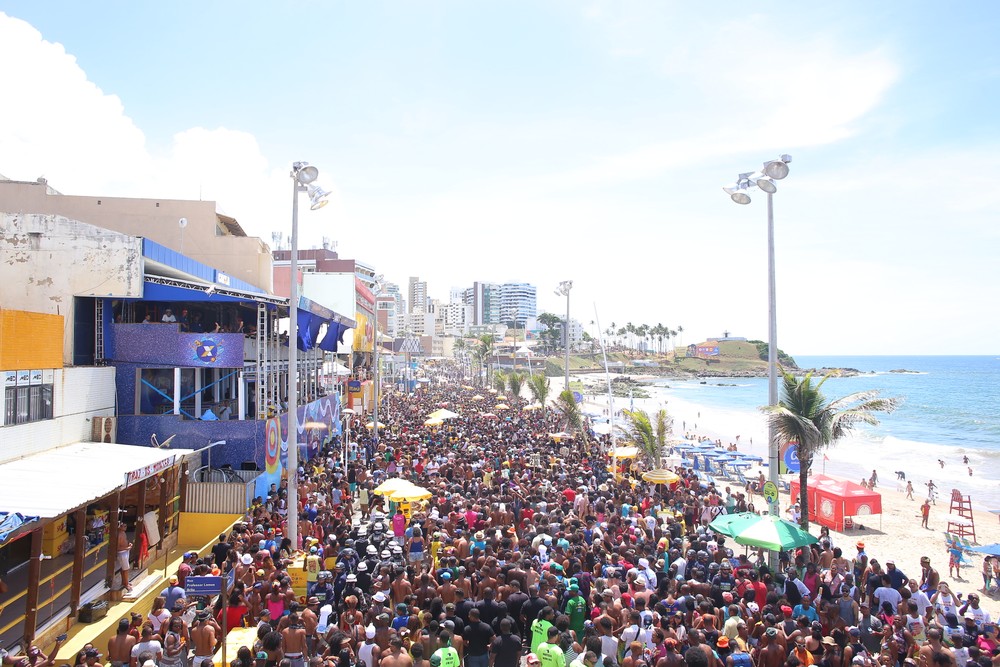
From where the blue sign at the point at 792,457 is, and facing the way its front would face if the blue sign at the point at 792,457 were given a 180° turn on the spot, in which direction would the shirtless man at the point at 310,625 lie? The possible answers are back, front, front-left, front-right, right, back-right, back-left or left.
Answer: back-left

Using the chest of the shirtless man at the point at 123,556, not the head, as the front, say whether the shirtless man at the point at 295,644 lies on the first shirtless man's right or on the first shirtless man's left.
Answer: on the first shirtless man's right

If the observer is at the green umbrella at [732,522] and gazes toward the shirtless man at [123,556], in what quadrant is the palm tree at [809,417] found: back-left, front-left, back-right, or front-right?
back-right

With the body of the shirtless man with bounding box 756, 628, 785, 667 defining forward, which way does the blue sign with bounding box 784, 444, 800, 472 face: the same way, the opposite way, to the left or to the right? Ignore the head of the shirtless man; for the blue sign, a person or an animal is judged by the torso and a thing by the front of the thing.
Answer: the opposite way

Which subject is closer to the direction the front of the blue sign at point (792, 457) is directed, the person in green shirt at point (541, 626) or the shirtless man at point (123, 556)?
the person in green shirt

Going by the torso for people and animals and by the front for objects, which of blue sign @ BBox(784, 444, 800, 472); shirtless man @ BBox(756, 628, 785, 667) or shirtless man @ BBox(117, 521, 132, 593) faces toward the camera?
the blue sign

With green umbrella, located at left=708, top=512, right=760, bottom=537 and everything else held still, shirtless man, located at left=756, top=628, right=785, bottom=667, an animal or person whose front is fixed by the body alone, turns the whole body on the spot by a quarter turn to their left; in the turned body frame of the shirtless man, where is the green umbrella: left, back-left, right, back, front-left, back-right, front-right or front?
right

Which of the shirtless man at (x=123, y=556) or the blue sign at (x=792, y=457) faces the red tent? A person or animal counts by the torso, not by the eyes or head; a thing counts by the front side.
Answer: the shirtless man

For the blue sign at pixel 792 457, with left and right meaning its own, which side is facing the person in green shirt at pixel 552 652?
front

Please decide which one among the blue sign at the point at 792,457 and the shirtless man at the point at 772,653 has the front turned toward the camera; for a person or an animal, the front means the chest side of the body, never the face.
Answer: the blue sign

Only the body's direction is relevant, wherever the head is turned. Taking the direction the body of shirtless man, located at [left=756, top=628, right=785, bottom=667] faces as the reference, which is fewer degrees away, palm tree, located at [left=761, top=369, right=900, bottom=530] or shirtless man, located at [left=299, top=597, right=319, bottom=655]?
the palm tree

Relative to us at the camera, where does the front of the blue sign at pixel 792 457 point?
facing the viewer

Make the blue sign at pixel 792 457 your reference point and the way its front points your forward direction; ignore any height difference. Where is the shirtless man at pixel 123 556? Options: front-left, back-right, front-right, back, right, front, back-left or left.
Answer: front-right

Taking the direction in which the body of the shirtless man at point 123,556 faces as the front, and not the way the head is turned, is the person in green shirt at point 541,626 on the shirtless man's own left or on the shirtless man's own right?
on the shirtless man's own right

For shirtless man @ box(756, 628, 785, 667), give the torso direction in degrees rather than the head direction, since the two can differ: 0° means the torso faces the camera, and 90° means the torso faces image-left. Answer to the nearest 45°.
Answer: approximately 180°

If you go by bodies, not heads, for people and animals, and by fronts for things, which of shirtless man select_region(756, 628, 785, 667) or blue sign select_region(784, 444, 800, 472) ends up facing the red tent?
the shirtless man

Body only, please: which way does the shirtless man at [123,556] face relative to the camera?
to the viewer's right
